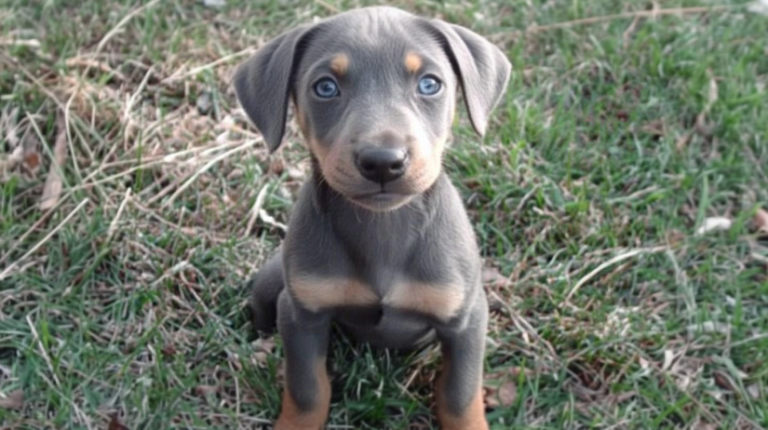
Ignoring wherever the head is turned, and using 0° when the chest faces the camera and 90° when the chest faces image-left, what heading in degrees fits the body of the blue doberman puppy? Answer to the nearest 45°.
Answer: approximately 0°

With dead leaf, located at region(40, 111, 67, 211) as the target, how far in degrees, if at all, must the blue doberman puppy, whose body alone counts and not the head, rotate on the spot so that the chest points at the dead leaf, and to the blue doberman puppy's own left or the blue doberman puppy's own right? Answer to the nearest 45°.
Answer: approximately 135° to the blue doberman puppy's own right

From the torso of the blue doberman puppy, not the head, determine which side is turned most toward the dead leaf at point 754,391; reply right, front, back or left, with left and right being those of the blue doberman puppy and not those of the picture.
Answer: left

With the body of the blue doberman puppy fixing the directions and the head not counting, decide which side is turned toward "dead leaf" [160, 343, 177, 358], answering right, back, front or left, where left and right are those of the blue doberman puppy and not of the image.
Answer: right

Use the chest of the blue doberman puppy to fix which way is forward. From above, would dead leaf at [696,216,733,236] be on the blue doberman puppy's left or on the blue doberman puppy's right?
on the blue doberman puppy's left

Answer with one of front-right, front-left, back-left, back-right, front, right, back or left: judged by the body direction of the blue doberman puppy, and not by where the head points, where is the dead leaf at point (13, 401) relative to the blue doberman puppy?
right

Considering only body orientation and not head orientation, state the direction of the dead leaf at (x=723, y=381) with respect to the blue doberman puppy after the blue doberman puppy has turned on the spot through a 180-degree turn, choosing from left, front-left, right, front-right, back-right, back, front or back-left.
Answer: right

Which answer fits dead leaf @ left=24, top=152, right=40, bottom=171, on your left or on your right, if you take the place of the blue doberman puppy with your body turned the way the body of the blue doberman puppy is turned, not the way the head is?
on your right

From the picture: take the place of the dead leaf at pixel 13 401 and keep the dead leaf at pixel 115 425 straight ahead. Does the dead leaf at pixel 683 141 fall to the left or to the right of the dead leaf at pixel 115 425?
left

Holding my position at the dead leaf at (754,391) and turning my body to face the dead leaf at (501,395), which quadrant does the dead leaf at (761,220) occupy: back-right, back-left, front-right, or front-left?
back-right
